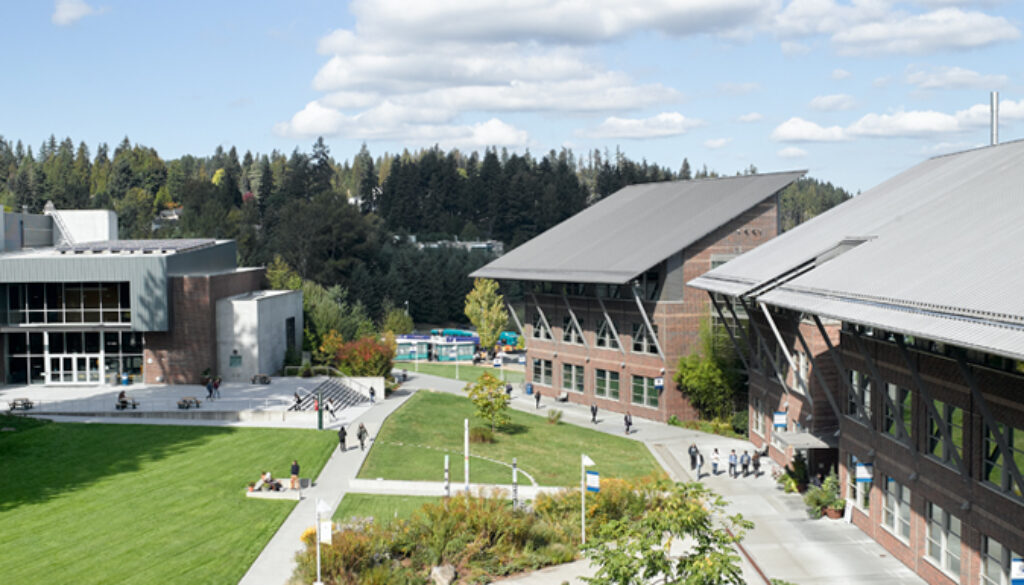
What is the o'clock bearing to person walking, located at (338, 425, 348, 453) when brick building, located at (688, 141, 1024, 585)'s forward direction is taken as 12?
The person walking is roughly at 2 o'clock from the brick building.

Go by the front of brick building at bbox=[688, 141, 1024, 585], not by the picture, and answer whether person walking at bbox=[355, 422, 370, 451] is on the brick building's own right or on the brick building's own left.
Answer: on the brick building's own right

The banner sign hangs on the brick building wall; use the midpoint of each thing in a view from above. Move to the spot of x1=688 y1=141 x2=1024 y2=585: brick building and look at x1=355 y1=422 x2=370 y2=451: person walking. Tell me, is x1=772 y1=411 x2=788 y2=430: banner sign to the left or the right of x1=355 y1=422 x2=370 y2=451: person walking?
right

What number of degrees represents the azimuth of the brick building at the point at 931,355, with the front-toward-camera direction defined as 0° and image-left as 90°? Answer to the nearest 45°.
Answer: approximately 45°

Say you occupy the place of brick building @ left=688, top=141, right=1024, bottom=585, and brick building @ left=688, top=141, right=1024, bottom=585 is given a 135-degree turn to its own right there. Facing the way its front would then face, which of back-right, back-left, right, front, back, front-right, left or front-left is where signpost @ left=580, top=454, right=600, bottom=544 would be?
left
